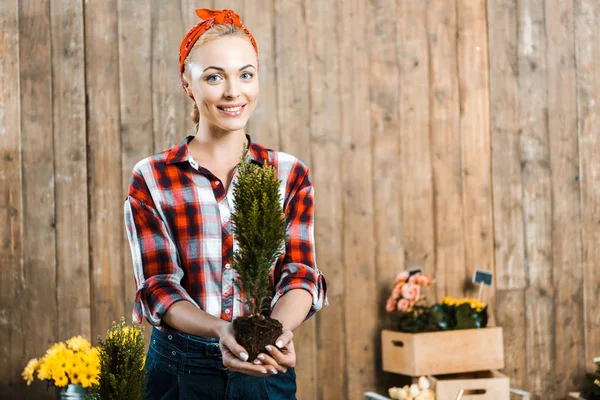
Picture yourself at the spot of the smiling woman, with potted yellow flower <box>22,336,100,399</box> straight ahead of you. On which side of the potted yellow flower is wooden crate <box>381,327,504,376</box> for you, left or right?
right

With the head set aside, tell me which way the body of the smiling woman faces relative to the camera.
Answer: toward the camera

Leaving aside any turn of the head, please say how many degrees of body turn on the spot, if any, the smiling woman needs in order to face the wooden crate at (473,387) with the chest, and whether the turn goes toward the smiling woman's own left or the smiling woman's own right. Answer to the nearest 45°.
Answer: approximately 135° to the smiling woman's own left

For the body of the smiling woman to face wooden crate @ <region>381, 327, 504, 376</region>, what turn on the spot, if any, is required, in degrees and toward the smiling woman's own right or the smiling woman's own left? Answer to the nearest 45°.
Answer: approximately 135° to the smiling woman's own left
